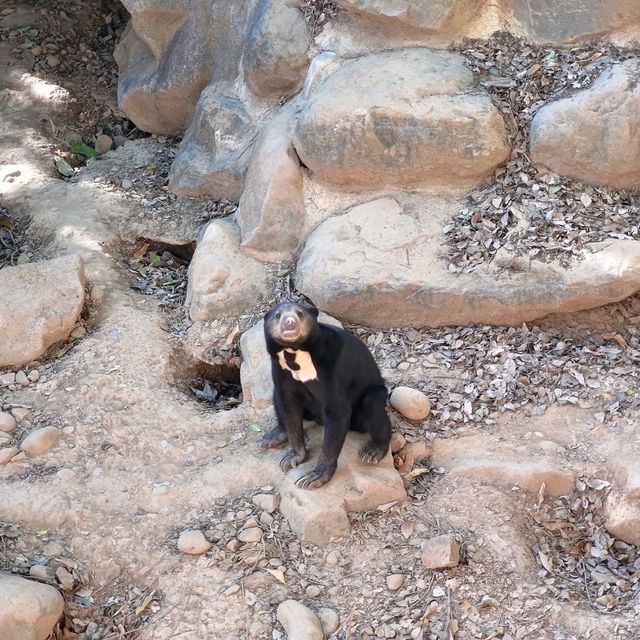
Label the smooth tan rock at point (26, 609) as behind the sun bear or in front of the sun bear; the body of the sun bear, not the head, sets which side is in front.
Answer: in front

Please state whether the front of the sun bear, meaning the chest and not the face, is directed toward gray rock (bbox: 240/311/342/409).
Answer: no

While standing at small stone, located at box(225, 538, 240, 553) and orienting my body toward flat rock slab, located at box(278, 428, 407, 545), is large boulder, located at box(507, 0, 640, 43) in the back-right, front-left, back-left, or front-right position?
front-left

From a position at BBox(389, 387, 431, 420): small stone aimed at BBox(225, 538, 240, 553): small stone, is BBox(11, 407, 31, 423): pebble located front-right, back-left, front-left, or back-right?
front-right

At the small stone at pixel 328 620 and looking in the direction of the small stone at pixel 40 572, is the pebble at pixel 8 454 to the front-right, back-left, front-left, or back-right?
front-right

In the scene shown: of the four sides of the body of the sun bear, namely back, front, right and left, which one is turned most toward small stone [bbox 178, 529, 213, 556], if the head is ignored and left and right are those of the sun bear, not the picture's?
front

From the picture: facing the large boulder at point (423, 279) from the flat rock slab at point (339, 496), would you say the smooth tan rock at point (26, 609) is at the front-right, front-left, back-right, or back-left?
back-left

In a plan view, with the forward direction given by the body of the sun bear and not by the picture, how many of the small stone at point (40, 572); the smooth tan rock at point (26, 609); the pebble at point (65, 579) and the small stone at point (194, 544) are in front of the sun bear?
4

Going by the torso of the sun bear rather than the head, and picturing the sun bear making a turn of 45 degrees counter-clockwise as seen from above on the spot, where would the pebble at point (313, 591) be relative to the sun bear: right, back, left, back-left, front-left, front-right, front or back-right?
front

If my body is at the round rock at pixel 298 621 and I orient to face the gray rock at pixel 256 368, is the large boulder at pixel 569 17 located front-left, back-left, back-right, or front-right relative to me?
front-right

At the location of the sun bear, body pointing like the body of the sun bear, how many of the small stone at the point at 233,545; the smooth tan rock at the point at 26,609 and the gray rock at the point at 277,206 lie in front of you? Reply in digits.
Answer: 2

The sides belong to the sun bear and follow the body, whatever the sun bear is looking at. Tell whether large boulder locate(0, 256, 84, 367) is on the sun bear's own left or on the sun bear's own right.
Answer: on the sun bear's own right

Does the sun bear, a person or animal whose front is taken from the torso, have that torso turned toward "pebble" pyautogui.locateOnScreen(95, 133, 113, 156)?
no

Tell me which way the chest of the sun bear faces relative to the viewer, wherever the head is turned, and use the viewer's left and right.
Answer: facing the viewer and to the left of the viewer

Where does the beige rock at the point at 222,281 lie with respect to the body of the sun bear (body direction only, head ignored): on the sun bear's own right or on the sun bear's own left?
on the sun bear's own right

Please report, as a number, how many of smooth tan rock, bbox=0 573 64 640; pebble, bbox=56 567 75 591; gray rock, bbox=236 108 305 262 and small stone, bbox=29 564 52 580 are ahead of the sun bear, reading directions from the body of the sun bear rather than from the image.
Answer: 3

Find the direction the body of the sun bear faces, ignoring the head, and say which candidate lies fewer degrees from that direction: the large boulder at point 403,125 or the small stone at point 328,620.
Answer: the small stone

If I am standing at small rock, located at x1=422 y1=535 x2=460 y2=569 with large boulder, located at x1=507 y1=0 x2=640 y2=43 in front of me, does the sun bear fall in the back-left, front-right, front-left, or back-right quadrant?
front-left

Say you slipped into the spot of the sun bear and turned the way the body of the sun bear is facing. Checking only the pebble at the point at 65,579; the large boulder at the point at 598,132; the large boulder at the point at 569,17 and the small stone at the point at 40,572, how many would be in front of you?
2
